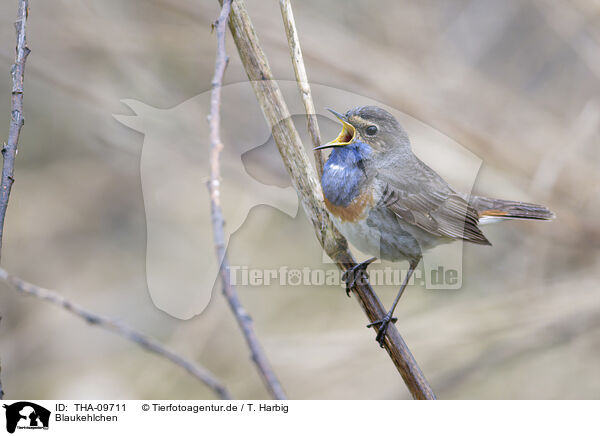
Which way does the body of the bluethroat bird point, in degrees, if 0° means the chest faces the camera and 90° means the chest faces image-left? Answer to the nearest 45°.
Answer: approximately 90°

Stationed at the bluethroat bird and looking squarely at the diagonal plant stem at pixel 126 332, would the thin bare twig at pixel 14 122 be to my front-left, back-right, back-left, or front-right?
front-right
